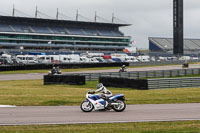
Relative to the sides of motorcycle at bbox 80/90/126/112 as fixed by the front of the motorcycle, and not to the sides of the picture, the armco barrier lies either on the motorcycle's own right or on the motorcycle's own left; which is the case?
on the motorcycle's own right

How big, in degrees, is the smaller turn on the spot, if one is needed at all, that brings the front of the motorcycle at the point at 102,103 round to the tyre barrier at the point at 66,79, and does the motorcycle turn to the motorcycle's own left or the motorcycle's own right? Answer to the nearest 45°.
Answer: approximately 90° to the motorcycle's own right

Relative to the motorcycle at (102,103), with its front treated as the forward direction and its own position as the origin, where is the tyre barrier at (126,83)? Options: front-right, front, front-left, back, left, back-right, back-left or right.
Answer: right

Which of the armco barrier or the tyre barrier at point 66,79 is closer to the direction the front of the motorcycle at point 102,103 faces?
the tyre barrier

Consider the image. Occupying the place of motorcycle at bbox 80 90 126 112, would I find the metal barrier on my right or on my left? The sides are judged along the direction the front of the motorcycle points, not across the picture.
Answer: on my right

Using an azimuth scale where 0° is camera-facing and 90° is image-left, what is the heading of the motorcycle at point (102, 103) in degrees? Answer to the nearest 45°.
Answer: approximately 90°
